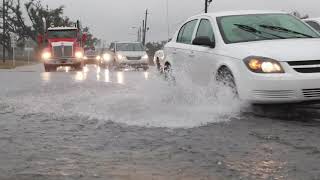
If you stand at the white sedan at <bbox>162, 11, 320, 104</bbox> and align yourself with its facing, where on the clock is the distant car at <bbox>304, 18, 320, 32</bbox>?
The distant car is roughly at 8 o'clock from the white sedan.

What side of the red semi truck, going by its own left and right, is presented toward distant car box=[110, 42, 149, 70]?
left

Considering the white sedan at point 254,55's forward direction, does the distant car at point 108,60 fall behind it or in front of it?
behind

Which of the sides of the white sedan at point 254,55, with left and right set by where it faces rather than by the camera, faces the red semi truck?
back

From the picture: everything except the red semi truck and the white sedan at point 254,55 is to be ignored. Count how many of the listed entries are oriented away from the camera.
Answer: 0

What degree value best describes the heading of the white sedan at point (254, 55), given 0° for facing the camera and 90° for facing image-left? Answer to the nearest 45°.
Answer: approximately 315°

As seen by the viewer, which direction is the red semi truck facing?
toward the camera
